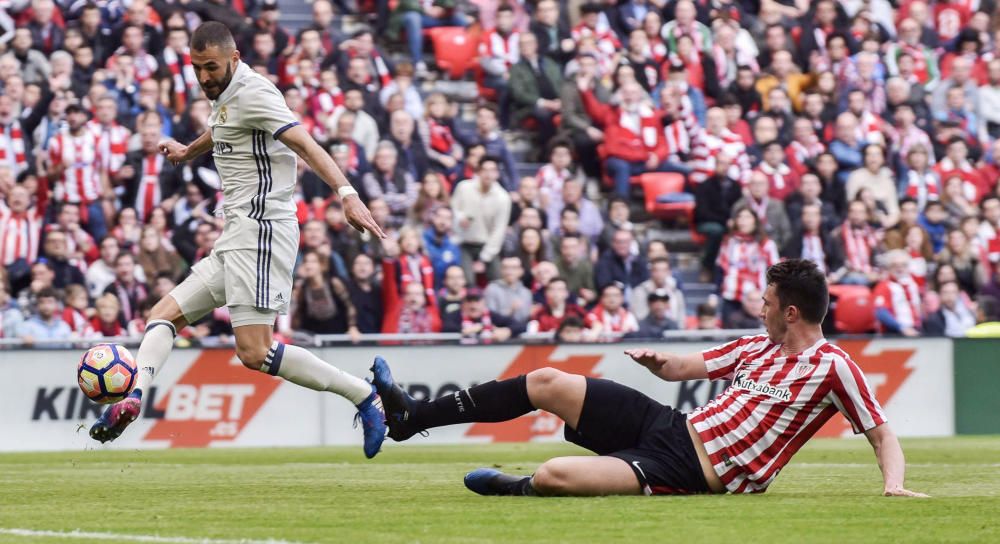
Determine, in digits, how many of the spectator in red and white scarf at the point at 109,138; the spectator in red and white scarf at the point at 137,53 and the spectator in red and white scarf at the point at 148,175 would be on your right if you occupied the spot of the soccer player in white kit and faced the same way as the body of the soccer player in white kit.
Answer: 3

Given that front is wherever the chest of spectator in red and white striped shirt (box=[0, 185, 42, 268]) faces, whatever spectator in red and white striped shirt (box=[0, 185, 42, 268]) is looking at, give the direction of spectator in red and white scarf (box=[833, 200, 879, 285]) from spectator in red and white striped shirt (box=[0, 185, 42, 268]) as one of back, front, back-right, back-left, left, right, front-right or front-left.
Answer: left

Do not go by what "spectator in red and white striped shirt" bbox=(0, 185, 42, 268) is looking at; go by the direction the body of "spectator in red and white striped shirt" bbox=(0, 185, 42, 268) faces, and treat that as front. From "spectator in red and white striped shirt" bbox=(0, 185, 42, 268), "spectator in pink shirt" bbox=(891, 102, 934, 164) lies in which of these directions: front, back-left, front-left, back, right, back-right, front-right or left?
left

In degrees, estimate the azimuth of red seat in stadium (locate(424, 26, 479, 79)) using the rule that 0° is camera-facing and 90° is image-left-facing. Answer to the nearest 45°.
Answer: approximately 0°

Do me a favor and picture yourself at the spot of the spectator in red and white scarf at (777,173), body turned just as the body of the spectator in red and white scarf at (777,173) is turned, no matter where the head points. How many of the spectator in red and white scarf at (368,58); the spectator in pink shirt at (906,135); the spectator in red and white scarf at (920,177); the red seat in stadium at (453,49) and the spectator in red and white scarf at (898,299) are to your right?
2

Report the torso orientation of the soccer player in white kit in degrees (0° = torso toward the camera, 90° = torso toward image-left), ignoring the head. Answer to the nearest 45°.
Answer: approximately 90°

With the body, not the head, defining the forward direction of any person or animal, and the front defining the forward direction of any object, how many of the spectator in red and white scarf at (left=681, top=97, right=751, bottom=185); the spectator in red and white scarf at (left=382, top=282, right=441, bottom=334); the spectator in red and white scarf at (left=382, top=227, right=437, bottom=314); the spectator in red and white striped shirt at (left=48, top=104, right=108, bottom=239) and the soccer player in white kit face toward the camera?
4

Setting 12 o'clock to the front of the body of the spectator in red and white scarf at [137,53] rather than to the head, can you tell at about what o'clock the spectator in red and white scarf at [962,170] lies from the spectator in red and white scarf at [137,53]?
the spectator in red and white scarf at [962,170] is roughly at 9 o'clock from the spectator in red and white scarf at [137,53].
